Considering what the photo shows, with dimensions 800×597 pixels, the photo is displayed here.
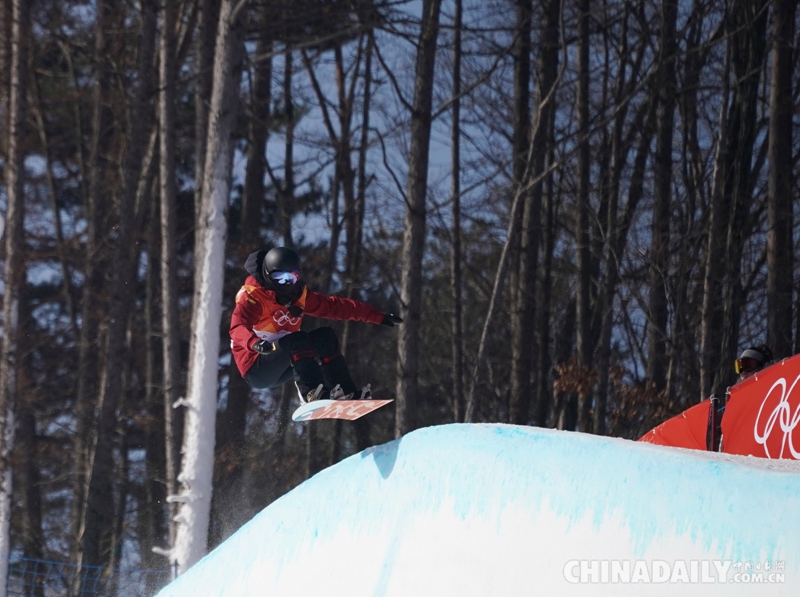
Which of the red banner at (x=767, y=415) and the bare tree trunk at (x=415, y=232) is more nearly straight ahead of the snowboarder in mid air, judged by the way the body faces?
the red banner

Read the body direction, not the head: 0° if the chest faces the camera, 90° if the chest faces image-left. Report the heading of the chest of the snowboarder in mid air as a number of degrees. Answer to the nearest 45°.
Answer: approximately 315°

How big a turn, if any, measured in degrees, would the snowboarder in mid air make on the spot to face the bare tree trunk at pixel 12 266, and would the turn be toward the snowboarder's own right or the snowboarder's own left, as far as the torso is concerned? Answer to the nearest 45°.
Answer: approximately 180°

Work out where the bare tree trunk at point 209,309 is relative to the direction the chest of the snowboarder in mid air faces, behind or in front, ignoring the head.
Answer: behind

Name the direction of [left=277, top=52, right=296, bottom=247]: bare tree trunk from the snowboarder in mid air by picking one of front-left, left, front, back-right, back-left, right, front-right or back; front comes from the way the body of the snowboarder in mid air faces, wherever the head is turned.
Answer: back-left

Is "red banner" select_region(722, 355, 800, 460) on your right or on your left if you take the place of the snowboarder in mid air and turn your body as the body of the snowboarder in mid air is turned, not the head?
on your left

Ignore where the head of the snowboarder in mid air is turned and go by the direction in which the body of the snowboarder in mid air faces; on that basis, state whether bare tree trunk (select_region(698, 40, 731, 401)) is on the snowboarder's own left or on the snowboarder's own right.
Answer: on the snowboarder's own left

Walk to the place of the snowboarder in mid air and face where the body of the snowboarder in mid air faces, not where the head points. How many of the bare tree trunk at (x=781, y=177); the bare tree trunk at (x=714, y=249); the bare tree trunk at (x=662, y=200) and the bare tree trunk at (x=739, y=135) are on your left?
4

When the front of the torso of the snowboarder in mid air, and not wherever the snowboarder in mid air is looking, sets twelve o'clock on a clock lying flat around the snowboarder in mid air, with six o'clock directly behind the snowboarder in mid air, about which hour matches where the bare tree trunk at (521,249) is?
The bare tree trunk is roughly at 8 o'clock from the snowboarder in mid air.

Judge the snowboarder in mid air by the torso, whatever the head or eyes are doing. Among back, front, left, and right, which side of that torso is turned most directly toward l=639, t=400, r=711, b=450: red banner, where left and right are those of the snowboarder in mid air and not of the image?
left

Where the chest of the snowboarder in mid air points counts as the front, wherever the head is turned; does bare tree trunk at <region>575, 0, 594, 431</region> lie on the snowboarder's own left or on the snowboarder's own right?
on the snowboarder's own left

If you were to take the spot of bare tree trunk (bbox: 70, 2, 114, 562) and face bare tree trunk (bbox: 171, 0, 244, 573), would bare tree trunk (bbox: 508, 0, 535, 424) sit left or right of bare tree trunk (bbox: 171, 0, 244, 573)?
left
